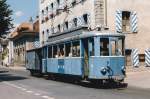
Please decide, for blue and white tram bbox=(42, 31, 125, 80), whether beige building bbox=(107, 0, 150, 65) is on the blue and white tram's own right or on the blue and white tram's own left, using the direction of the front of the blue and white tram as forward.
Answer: on the blue and white tram's own left

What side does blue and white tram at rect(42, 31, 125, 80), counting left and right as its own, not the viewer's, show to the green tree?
back

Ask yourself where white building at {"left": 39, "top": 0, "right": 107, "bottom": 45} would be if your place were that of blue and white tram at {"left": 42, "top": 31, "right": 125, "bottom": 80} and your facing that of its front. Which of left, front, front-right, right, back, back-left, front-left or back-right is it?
back-left

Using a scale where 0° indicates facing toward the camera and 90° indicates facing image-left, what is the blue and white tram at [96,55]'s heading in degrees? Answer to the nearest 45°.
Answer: approximately 315°
